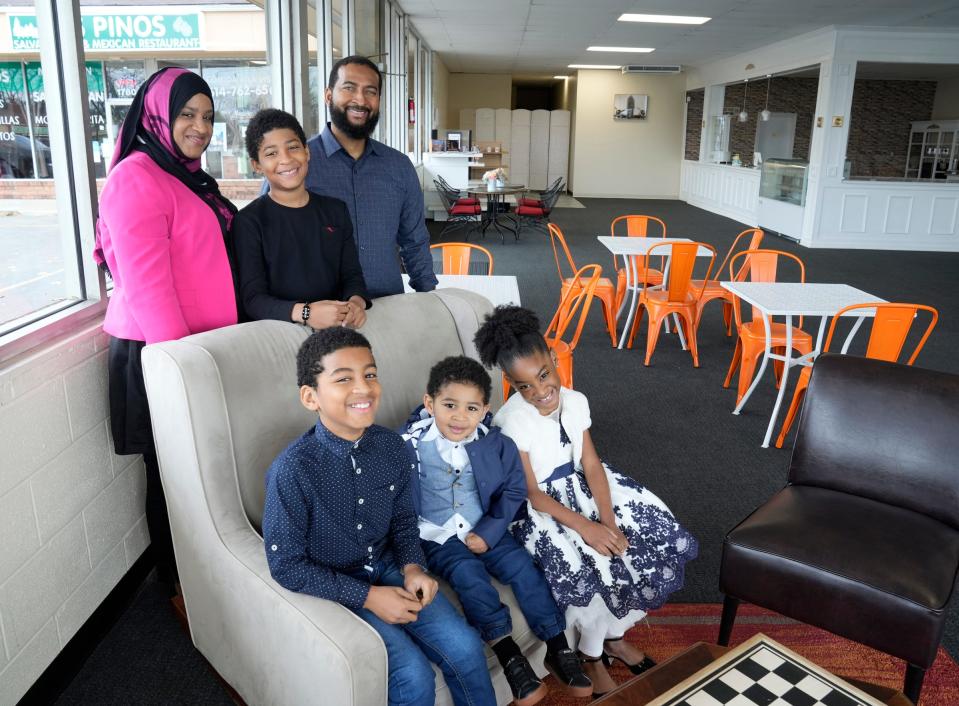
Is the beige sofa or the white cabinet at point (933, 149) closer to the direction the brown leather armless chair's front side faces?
the beige sofa

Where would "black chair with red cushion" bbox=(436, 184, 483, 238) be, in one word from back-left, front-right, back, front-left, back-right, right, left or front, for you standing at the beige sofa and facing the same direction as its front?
back-left

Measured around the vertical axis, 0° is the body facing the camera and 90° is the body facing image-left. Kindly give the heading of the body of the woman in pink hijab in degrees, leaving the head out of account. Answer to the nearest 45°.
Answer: approximately 315°

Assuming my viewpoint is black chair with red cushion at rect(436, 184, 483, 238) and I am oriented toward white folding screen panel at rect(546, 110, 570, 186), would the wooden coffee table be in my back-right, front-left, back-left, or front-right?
back-right

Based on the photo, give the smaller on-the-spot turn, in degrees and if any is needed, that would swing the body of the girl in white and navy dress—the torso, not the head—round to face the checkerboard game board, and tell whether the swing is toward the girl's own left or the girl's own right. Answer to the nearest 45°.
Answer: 0° — they already face it

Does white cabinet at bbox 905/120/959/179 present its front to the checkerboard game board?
yes

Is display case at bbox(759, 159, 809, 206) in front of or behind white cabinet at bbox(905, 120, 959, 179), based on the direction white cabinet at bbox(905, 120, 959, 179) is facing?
in front

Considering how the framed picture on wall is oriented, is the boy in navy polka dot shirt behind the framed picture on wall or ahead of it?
ahead

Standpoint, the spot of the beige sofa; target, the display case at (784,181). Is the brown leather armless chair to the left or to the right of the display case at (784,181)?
right

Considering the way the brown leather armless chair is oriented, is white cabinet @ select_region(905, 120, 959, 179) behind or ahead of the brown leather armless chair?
behind

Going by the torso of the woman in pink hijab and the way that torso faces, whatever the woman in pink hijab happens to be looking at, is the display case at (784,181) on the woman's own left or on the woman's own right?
on the woman's own left

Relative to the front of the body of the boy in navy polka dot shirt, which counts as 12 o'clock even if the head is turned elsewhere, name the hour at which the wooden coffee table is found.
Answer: The wooden coffee table is roughly at 11 o'clock from the boy in navy polka dot shirt.

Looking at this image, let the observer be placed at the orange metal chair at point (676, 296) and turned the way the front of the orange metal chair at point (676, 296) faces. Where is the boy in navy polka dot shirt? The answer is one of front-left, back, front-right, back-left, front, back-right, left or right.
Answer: back-left

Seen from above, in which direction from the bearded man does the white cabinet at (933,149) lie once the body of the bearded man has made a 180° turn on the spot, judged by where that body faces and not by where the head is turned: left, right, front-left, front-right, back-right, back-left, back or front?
front-right
